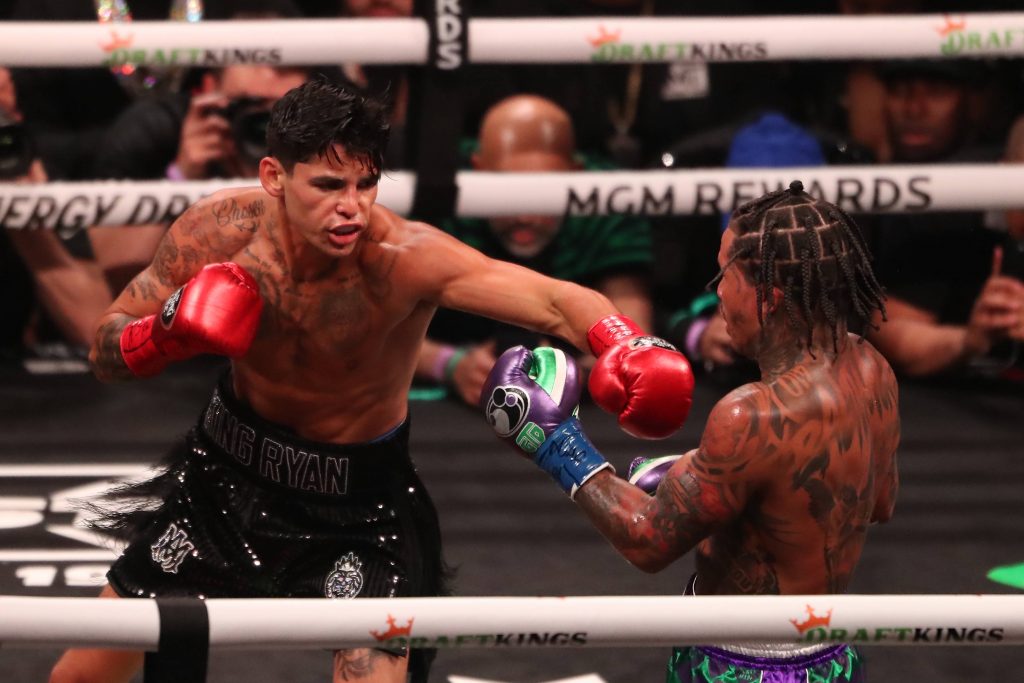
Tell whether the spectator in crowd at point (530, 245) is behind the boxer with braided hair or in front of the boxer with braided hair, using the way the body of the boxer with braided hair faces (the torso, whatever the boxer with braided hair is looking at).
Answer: in front

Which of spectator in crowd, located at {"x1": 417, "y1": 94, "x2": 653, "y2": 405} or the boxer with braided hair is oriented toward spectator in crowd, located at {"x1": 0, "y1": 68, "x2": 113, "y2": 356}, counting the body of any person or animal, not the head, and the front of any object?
the boxer with braided hair

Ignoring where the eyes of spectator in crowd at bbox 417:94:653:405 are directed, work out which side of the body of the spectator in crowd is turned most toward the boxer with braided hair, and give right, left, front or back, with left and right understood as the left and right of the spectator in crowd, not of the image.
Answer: front

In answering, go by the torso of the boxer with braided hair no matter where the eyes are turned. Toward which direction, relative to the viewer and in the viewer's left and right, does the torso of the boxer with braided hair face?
facing away from the viewer and to the left of the viewer

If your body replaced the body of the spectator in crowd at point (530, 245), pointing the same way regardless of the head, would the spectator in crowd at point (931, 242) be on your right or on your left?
on your left

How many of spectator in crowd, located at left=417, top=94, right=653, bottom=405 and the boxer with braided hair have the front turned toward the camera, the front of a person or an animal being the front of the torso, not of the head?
1

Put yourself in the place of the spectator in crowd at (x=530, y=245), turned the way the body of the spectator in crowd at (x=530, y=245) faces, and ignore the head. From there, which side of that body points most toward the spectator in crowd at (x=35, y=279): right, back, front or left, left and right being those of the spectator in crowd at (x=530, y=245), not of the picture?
right

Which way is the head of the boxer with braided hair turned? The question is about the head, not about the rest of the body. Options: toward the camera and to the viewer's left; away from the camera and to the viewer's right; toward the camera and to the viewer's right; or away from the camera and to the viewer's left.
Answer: away from the camera and to the viewer's left

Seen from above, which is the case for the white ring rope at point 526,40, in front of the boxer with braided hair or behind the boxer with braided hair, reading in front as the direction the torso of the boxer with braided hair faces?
in front

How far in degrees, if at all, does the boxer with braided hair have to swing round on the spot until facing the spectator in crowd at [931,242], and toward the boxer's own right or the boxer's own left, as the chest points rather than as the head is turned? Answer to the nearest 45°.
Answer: approximately 45° to the boxer's own right
